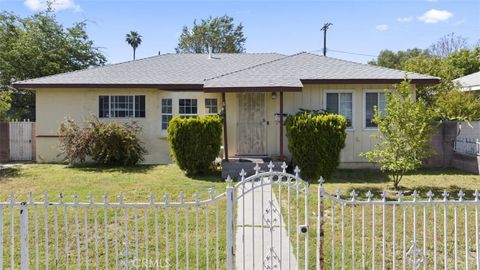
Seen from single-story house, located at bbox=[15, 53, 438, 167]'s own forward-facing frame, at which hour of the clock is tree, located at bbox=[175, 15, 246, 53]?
The tree is roughly at 6 o'clock from the single-story house.

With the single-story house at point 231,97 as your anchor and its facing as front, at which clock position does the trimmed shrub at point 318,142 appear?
The trimmed shrub is roughly at 11 o'clock from the single-story house.

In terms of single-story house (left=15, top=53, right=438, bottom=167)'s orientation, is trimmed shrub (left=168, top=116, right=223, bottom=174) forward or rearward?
forward

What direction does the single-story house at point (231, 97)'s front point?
toward the camera

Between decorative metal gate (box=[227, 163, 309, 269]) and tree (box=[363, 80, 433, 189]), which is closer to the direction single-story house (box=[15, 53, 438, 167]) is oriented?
the decorative metal gate

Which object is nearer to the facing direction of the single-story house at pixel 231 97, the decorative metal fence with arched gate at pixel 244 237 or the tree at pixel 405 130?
the decorative metal fence with arched gate

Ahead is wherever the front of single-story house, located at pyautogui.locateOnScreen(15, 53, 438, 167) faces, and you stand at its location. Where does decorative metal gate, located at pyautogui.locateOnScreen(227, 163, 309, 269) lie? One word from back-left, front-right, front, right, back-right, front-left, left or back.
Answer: front

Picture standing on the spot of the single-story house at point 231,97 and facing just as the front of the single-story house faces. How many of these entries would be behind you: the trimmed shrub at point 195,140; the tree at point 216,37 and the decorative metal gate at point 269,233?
1

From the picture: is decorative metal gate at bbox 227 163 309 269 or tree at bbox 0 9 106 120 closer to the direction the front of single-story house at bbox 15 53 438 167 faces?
the decorative metal gate

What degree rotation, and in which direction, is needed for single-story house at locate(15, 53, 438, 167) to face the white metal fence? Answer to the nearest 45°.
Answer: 0° — it already faces it

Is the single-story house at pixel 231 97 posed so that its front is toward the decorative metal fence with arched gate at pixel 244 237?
yes

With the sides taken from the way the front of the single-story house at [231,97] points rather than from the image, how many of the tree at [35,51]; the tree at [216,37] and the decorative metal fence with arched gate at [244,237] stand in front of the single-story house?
1

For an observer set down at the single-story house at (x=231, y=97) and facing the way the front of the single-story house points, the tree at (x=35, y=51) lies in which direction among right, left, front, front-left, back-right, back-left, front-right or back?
back-right

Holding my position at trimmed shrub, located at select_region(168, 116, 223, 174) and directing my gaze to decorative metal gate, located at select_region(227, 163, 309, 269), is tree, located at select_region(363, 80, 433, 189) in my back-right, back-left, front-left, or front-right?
front-left

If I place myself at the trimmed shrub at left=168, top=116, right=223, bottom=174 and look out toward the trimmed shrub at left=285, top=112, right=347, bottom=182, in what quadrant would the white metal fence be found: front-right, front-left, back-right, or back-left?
front-right

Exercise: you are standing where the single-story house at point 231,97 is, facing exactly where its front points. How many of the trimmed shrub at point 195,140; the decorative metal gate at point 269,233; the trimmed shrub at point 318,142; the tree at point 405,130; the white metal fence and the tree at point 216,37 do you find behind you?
1
